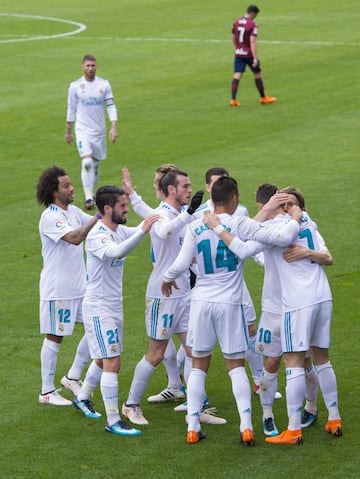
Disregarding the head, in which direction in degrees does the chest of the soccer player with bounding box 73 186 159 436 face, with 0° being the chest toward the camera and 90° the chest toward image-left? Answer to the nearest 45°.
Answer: approximately 315°

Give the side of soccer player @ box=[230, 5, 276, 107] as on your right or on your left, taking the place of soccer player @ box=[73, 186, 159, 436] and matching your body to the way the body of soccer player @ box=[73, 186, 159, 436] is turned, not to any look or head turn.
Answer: on your left

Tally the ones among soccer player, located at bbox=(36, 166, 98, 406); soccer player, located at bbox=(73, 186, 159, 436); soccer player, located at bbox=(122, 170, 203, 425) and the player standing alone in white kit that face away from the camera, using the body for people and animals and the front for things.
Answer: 0

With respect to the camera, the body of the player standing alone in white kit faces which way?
toward the camera

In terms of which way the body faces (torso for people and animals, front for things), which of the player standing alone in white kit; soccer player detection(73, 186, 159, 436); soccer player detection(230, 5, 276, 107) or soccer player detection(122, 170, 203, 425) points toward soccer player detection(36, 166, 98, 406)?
the player standing alone in white kit

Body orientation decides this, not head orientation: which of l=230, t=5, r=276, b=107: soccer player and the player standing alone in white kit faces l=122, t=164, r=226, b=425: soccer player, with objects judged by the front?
the player standing alone in white kit

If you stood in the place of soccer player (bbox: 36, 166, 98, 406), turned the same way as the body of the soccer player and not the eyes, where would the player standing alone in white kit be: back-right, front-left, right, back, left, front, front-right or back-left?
back-left

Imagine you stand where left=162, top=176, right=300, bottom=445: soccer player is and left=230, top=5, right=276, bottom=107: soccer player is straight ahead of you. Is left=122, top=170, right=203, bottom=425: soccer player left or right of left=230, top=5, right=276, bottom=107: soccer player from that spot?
left

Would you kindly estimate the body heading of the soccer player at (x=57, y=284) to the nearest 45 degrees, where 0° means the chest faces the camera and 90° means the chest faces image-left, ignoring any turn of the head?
approximately 315°

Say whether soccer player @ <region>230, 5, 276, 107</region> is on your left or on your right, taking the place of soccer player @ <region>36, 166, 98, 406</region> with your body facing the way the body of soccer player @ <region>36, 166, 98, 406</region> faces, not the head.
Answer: on your left

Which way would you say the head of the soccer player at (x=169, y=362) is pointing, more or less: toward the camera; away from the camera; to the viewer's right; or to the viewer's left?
to the viewer's right

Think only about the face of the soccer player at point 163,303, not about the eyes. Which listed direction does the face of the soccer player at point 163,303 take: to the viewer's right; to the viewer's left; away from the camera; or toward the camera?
to the viewer's right

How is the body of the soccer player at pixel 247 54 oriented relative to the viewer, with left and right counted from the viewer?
facing away from the viewer and to the right of the viewer

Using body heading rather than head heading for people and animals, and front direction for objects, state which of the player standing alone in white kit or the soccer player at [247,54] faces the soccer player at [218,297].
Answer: the player standing alone in white kit

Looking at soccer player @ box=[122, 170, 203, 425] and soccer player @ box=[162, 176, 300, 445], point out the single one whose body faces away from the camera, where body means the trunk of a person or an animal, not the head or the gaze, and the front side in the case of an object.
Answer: soccer player @ box=[162, 176, 300, 445]

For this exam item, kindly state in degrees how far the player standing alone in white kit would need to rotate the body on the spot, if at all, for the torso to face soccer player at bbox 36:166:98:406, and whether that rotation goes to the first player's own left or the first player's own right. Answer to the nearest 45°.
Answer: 0° — they already face them
